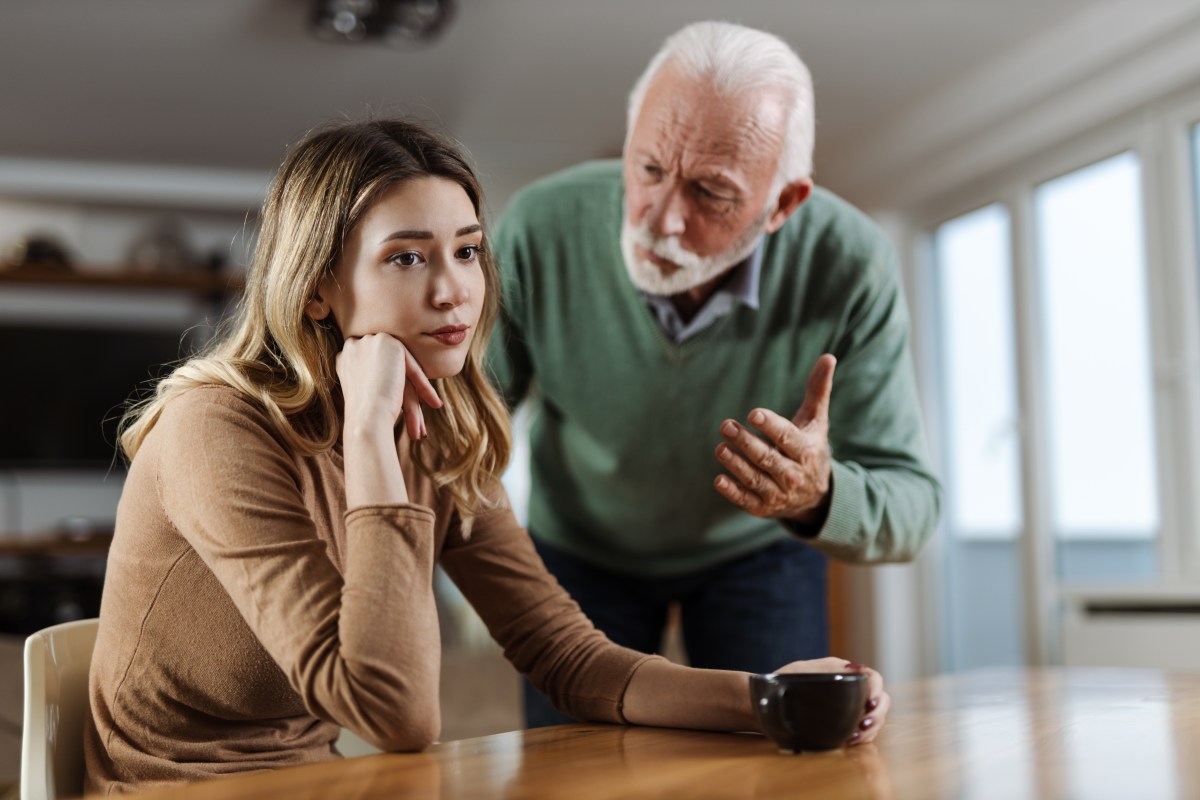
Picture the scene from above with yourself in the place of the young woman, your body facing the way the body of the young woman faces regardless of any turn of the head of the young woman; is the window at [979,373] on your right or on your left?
on your left

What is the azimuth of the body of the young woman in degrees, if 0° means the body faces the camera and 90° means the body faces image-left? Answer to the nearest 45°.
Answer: approximately 315°

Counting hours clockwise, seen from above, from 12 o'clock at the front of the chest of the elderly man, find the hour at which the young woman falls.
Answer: The young woman is roughly at 1 o'clock from the elderly man.

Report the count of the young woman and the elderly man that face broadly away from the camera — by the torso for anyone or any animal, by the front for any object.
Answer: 0

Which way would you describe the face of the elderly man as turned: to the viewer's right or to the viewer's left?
to the viewer's left

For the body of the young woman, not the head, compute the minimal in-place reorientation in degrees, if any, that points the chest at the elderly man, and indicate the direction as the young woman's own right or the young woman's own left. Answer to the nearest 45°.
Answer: approximately 90° to the young woman's own left

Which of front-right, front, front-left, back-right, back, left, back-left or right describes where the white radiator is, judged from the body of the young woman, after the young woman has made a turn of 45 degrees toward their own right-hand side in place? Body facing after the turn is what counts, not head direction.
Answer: back-left

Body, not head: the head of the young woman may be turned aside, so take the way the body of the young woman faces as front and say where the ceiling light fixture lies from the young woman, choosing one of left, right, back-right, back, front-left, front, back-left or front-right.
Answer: back-left

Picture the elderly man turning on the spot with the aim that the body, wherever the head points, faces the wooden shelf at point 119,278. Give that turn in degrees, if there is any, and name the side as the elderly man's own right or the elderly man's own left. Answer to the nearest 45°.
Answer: approximately 135° to the elderly man's own right

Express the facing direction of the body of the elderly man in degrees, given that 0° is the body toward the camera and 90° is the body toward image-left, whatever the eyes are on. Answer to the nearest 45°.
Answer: approximately 0°

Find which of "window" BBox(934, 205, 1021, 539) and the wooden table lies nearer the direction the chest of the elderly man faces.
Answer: the wooden table
